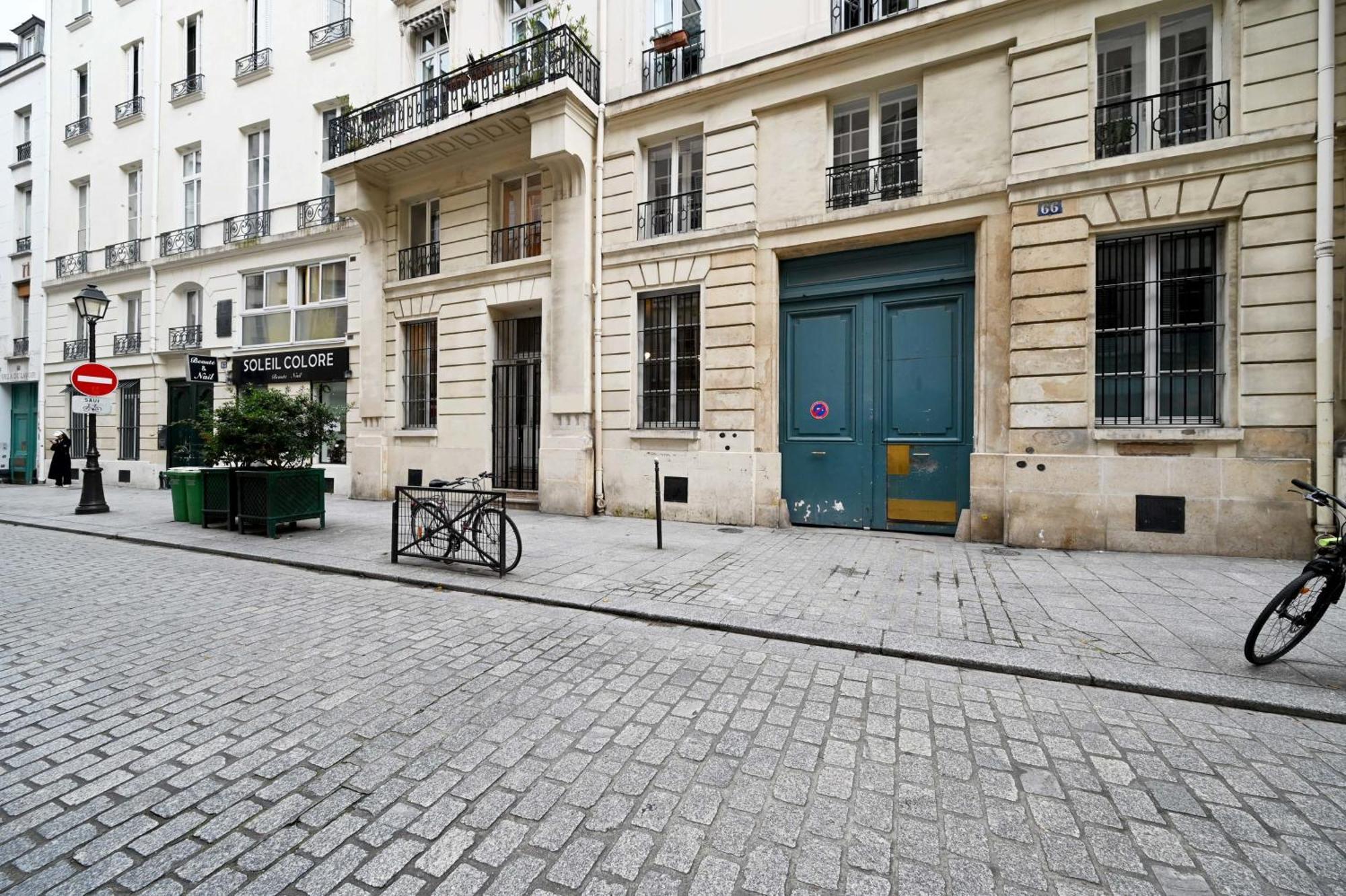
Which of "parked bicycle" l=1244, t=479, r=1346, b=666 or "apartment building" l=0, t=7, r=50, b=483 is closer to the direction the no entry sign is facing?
the parked bicycle

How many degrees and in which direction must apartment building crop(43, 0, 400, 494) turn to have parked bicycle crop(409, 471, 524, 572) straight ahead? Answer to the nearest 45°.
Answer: approximately 45° to its left

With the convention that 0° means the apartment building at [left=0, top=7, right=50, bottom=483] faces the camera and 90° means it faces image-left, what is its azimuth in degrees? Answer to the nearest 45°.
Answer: approximately 45°

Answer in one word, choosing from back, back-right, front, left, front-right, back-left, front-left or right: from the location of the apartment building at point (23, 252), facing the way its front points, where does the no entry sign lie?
front-left

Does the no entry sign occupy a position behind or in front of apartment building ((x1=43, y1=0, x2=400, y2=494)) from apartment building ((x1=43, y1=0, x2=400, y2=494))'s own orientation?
in front

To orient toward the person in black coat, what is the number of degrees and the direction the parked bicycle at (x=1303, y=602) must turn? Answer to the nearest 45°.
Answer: approximately 45° to its right

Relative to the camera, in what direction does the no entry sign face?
facing the viewer

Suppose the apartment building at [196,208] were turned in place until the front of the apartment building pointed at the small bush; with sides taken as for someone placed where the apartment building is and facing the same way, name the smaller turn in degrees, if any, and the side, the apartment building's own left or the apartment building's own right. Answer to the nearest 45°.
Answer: approximately 45° to the apartment building's own left

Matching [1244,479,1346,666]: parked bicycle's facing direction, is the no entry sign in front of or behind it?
in front

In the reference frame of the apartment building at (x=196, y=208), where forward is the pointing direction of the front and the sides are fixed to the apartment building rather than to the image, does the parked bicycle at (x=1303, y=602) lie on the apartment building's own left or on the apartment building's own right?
on the apartment building's own left

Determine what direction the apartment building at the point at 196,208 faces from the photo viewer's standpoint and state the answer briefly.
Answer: facing the viewer and to the left of the viewer
